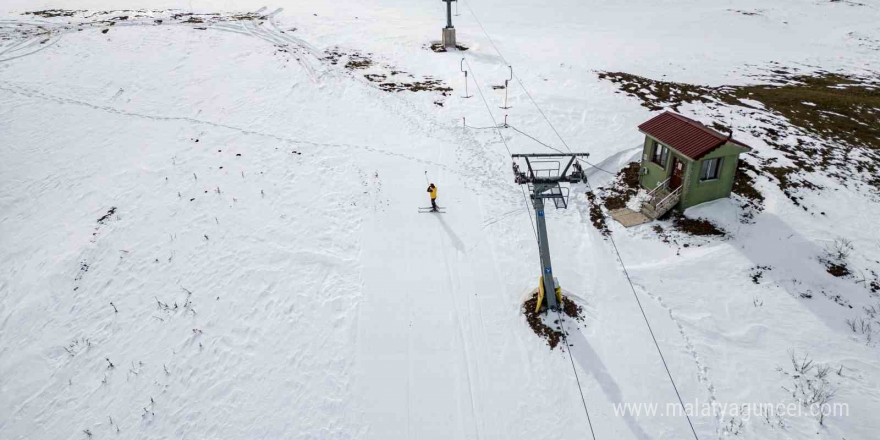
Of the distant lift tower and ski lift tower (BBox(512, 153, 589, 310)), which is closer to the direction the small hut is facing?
the ski lift tower

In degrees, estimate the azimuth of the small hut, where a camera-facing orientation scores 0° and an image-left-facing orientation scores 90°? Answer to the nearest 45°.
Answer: approximately 45°

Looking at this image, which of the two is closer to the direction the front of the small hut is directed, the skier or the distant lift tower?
the skier

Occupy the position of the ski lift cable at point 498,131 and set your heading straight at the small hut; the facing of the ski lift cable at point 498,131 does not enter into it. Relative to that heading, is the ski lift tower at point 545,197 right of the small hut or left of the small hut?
right

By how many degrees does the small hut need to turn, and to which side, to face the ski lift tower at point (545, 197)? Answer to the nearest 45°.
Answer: approximately 45° to its left

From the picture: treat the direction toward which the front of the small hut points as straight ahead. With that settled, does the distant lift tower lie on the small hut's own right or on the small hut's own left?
on the small hut's own right
